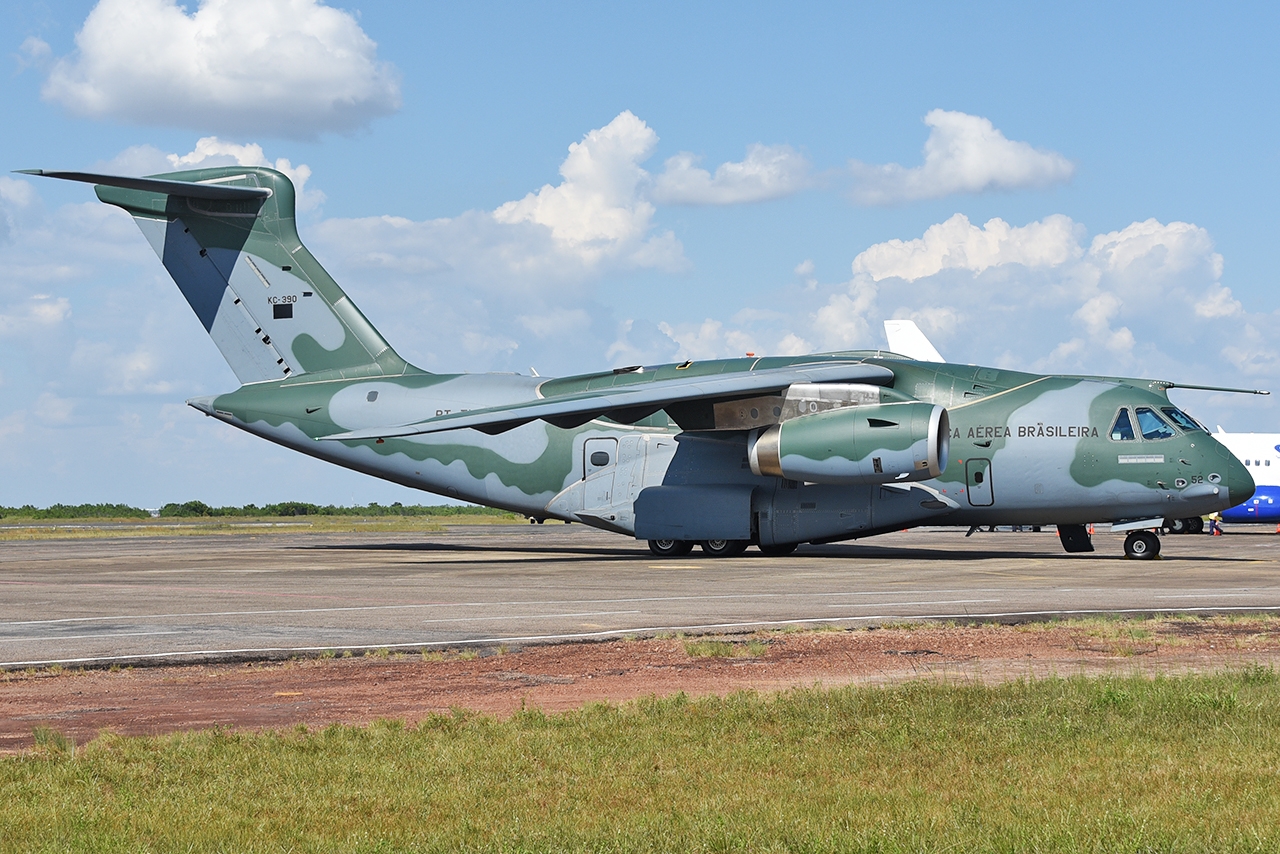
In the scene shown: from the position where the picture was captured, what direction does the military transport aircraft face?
facing to the right of the viewer
